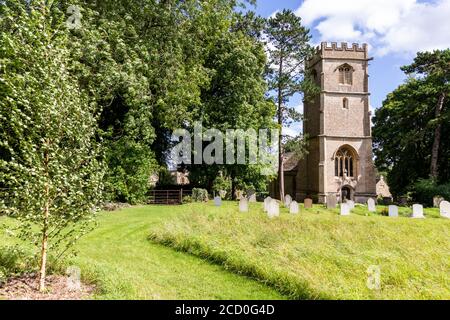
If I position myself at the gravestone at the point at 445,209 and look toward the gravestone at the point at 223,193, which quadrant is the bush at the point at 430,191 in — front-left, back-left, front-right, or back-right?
front-right

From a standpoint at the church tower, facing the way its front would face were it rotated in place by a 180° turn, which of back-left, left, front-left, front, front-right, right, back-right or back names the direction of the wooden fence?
back-left

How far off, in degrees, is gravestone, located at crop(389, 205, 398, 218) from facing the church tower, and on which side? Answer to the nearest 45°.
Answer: approximately 180°

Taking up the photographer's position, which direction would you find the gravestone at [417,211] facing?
facing the viewer

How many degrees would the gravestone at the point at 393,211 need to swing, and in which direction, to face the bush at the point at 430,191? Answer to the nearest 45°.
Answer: approximately 180°

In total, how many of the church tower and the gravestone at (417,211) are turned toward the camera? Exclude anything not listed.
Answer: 2

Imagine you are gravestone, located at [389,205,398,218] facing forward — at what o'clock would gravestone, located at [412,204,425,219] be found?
gravestone, located at [412,204,425,219] is roughly at 10 o'clock from gravestone, located at [389,205,398,218].

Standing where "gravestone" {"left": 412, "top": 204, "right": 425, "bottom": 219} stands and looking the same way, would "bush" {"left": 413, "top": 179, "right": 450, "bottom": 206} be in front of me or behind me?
behind

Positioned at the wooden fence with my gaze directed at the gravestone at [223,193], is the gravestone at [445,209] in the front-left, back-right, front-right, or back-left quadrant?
front-right

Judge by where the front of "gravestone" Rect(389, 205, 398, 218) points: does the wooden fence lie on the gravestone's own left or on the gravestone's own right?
on the gravestone's own right

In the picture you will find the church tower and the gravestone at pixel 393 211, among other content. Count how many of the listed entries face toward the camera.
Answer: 2

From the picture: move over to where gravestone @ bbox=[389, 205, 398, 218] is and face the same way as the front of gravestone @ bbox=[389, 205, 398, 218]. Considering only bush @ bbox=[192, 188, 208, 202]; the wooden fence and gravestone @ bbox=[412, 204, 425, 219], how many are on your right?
2

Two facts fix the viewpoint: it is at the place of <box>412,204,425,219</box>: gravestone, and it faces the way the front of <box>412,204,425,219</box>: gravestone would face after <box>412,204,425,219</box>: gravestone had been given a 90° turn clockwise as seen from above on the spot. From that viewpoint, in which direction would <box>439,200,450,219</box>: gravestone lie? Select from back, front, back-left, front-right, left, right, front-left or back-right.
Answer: back-right

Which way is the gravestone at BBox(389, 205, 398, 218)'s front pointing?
toward the camera

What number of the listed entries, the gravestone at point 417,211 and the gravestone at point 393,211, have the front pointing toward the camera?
2
